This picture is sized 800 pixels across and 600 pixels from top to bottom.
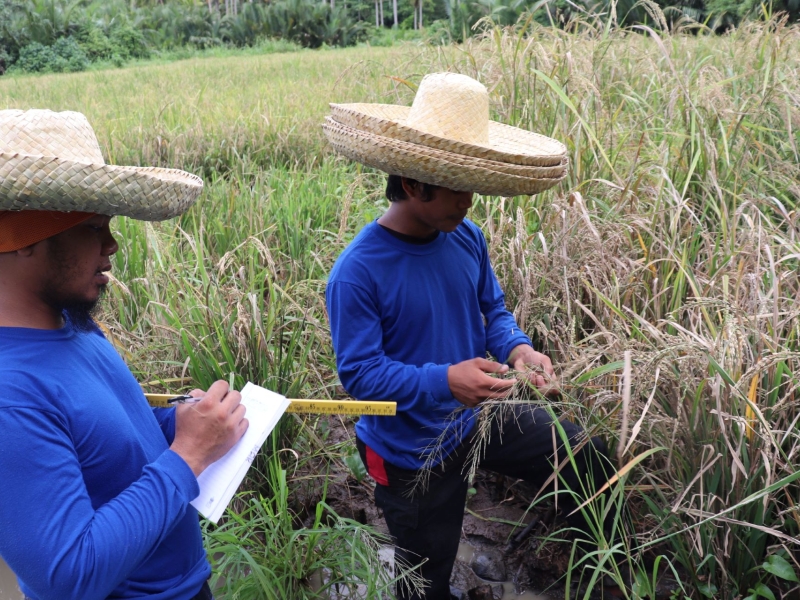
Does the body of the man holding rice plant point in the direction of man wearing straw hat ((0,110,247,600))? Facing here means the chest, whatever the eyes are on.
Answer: no

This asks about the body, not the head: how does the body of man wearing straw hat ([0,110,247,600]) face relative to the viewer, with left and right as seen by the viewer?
facing to the right of the viewer

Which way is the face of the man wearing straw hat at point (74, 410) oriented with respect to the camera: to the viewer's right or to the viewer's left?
to the viewer's right

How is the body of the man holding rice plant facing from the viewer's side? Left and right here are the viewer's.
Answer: facing the viewer and to the right of the viewer

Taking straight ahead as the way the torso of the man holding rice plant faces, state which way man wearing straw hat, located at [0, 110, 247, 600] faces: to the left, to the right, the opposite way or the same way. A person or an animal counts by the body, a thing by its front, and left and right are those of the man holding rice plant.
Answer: to the left

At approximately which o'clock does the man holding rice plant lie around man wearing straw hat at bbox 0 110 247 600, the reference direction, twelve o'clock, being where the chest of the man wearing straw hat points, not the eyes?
The man holding rice plant is roughly at 11 o'clock from the man wearing straw hat.
